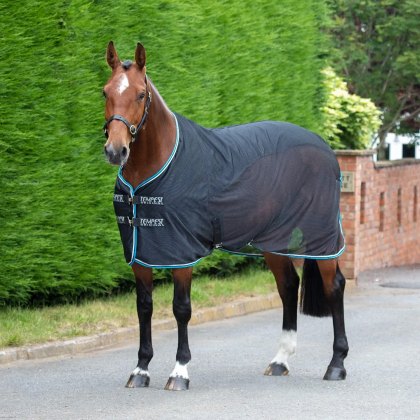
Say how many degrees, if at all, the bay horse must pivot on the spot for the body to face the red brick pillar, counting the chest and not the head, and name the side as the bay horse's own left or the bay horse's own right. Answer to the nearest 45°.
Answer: approximately 135° to the bay horse's own right

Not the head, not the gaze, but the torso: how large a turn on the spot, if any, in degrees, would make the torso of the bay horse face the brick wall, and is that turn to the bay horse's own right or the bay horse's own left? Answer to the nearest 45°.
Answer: approximately 135° to the bay horse's own right

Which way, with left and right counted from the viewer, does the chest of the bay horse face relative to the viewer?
facing the viewer and to the left of the viewer
